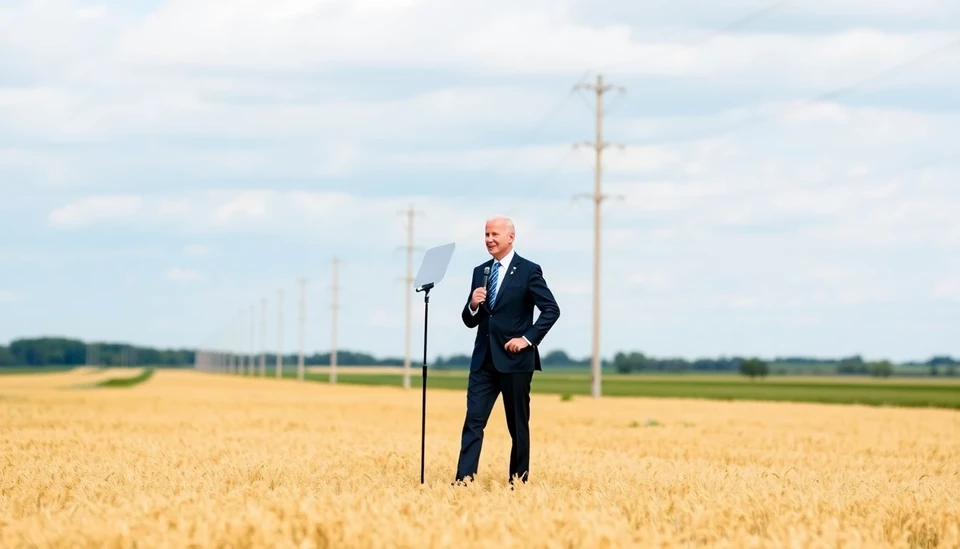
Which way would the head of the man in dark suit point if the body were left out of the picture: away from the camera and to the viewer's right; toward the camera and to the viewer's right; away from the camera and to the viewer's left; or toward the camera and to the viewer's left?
toward the camera and to the viewer's left

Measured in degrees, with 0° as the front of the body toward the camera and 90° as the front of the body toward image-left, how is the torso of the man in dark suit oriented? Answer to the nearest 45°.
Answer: approximately 45°
